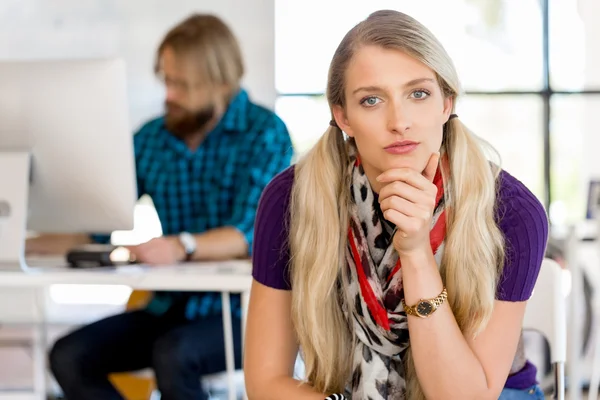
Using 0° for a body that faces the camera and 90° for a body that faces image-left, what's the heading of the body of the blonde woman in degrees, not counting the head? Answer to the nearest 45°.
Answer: approximately 0°

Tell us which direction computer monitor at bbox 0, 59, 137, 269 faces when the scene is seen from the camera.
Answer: facing away from the viewer

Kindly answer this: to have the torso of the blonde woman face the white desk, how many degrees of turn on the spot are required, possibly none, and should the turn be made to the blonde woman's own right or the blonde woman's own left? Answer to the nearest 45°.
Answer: approximately 135° to the blonde woman's own right

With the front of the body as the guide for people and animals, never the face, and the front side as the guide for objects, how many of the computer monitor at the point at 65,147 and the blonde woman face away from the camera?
1

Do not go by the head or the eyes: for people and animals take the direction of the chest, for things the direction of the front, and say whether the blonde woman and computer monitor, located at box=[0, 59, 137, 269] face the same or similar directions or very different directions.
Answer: very different directions

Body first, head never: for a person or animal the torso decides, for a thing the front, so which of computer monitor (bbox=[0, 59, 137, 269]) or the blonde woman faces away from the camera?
the computer monitor

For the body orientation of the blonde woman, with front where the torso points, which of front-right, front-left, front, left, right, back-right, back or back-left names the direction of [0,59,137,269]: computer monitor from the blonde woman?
back-right
